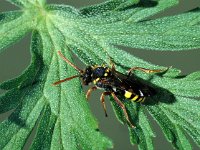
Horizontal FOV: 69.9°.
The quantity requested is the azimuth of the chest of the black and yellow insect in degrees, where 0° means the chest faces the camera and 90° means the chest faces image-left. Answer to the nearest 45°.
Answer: approximately 90°
